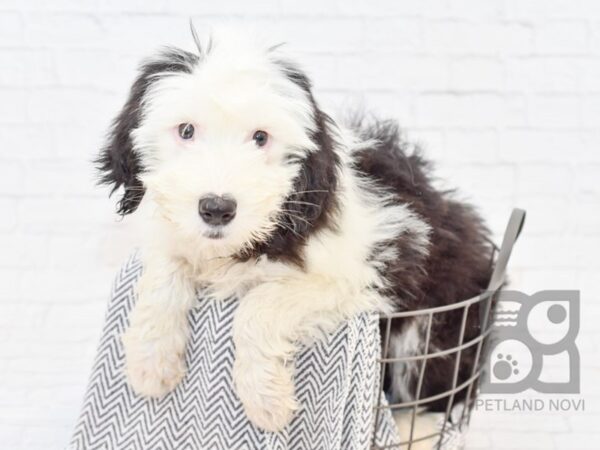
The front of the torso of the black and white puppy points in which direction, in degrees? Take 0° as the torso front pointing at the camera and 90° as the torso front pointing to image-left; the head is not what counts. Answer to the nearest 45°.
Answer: approximately 45°
